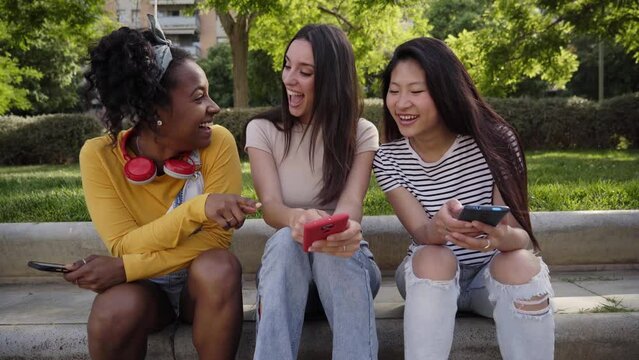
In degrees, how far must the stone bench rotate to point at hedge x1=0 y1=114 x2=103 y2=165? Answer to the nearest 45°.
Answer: approximately 135° to its right

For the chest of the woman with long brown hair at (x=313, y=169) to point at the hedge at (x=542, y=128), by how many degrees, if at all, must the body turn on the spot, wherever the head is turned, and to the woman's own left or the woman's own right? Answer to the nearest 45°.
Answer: approximately 135° to the woman's own left

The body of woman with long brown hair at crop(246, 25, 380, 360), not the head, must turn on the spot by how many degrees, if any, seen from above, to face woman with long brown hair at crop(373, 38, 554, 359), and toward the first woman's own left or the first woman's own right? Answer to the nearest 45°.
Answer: approximately 90° to the first woman's own left

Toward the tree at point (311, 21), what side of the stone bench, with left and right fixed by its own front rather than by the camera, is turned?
back

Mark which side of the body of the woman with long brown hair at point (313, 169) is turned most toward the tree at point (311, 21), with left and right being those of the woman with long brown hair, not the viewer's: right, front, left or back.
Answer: back

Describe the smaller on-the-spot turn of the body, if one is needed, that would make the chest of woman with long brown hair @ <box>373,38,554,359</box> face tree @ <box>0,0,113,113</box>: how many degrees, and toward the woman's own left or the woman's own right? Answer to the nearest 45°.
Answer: approximately 135° to the woman's own right

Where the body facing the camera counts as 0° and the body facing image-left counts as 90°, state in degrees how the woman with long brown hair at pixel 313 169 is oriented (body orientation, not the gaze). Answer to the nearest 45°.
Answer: approximately 0°

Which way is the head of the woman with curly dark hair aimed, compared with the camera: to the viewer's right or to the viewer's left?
to the viewer's right

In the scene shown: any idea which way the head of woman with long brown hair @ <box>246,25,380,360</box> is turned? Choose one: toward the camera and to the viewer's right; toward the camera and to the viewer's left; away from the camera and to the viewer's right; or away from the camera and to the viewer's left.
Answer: toward the camera and to the viewer's left

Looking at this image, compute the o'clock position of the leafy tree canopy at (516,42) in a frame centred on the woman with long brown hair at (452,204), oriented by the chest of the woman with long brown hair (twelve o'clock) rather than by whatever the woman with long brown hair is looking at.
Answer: The leafy tree canopy is roughly at 6 o'clock from the woman with long brown hair.
